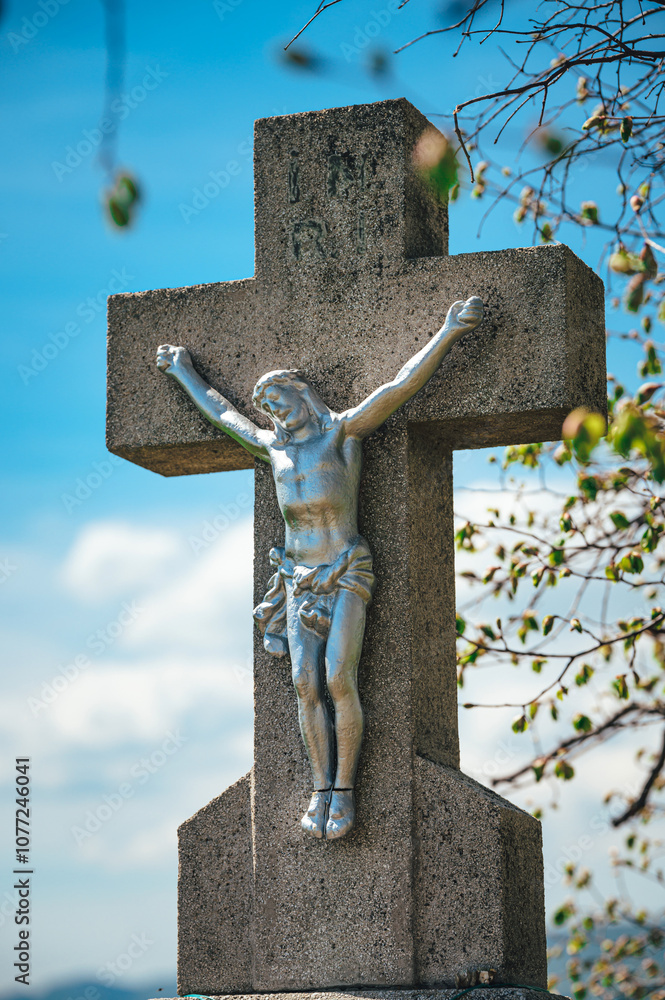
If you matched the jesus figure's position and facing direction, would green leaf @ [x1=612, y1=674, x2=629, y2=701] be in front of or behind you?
behind

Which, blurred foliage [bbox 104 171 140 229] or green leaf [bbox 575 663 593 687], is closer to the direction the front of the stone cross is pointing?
the blurred foliage

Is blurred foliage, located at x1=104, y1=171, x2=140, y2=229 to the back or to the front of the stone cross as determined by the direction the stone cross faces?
to the front

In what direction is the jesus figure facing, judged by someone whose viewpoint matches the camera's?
facing the viewer and to the left of the viewer

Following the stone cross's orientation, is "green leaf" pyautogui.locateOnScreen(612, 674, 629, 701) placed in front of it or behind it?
behind
